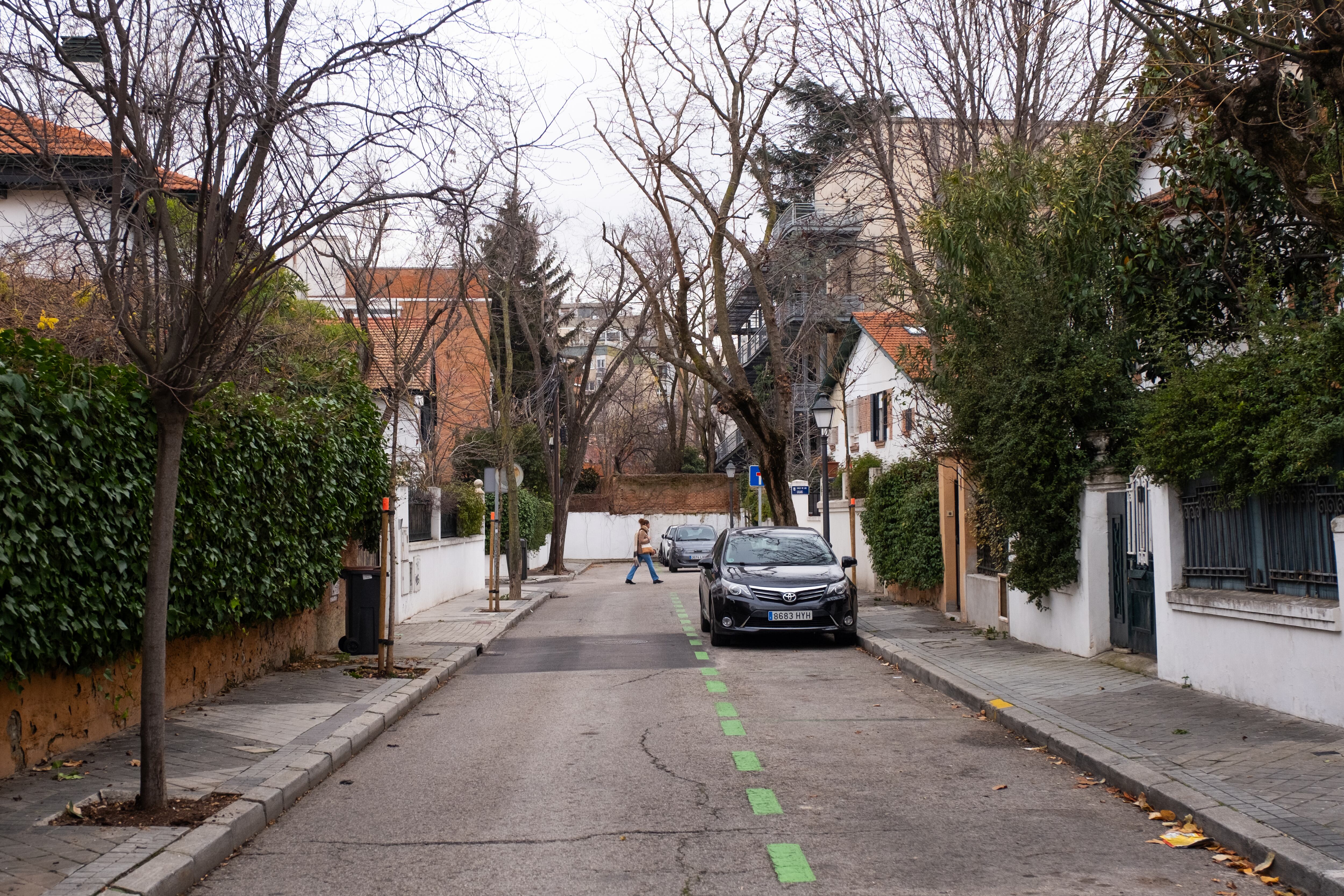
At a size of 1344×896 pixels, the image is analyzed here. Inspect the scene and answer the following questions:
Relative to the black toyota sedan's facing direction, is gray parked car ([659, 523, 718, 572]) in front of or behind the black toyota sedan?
behind

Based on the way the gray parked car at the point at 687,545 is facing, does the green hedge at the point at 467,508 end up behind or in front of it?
in front

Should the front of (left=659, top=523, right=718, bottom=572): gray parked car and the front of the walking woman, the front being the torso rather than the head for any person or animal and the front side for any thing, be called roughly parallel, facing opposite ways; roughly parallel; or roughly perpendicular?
roughly perpendicular

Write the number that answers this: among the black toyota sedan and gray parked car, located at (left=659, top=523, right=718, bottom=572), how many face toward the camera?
2

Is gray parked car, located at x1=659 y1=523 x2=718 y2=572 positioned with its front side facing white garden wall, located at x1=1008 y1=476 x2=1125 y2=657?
yes

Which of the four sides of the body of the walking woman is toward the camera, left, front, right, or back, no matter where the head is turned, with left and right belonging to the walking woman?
right

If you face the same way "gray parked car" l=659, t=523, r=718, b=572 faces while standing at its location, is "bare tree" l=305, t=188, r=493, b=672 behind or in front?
in front

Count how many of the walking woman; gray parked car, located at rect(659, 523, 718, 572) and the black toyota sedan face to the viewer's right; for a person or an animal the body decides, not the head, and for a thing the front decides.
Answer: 1

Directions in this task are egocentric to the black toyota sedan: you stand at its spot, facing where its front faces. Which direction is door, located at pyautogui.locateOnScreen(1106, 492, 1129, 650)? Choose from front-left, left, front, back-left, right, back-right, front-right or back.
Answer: front-left

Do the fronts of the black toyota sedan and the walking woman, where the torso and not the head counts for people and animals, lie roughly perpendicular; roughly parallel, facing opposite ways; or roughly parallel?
roughly perpendicular

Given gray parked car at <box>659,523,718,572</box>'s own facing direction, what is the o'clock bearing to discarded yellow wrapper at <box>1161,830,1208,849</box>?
The discarded yellow wrapper is roughly at 12 o'clock from the gray parked car.
